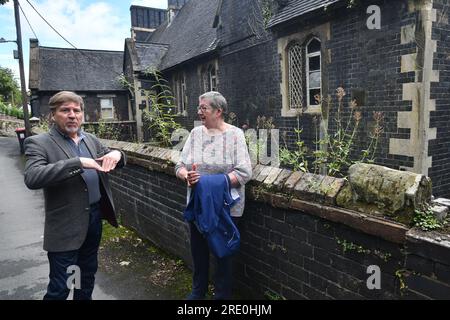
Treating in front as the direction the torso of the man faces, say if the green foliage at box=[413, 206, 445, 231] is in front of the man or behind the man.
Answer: in front

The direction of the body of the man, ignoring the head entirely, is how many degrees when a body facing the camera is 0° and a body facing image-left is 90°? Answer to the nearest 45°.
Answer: approximately 315°

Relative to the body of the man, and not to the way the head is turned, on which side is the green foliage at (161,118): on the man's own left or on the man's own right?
on the man's own left

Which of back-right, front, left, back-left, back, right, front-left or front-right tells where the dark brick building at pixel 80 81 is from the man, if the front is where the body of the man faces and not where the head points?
back-left

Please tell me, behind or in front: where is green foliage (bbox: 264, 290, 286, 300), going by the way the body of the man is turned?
in front

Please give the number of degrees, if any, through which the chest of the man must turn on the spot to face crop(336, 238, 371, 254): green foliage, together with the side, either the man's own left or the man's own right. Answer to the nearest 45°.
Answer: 0° — they already face it

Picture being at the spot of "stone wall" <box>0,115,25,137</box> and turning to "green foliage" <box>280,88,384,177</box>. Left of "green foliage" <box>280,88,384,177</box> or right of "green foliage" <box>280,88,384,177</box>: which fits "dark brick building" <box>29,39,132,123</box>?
left

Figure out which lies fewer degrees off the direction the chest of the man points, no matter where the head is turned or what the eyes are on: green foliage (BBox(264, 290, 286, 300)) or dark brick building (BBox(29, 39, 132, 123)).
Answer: the green foliage

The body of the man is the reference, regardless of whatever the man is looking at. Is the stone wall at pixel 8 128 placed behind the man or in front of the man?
behind

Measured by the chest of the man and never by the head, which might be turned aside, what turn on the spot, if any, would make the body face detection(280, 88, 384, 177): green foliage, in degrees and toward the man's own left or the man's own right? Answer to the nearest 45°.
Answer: approximately 45° to the man's own left

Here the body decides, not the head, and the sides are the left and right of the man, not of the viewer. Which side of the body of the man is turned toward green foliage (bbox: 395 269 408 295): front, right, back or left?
front

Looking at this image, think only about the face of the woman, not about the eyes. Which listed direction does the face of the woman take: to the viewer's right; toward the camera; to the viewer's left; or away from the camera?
to the viewer's left

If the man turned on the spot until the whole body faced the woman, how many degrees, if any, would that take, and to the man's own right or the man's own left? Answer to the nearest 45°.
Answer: approximately 45° to the man's own left

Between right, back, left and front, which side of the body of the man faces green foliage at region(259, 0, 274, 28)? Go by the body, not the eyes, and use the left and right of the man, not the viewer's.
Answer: left
